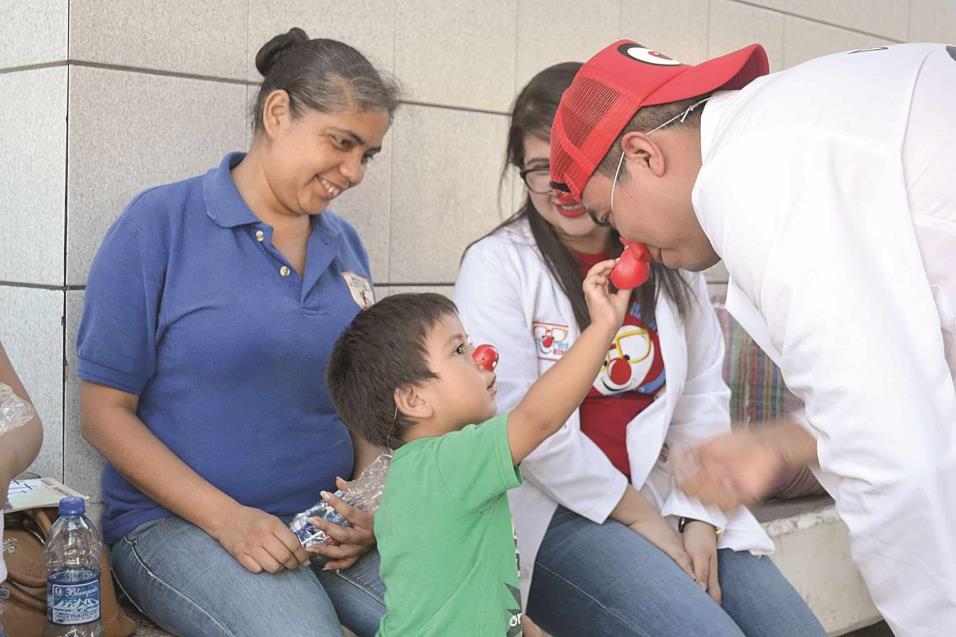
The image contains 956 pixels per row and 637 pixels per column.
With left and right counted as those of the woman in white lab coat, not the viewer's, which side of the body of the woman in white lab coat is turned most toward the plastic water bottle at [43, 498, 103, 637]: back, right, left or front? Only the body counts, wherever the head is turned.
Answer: right

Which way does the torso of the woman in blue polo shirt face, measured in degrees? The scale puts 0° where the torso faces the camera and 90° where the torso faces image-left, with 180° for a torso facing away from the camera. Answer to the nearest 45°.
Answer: approximately 315°

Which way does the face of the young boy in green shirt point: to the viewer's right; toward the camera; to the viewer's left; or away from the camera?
to the viewer's right

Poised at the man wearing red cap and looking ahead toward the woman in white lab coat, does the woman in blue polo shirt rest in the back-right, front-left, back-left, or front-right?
front-left

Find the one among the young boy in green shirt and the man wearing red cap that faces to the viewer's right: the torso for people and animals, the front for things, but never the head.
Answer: the young boy in green shirt

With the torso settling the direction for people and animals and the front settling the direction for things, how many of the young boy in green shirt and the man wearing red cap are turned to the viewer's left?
1

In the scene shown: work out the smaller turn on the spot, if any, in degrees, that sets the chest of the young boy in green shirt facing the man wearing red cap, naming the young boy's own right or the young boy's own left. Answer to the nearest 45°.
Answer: approximately 45° to the young boy's own right

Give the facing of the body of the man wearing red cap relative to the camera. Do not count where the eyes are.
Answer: to the viewer's left

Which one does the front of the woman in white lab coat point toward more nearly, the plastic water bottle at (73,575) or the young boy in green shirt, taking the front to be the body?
the young boy in green shirt

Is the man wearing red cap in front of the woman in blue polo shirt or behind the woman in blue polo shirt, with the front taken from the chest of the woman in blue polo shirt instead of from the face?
in front

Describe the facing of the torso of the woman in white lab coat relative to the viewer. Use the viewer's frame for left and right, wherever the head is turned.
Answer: facing the viewer and to the right of the viewer

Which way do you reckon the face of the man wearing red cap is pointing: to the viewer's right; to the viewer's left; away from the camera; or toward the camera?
to the viewer's left

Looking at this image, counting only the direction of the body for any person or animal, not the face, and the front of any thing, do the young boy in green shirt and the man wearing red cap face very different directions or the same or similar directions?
very different directions

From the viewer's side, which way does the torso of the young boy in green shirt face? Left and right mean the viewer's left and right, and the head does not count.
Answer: facing to the right of the viewer
